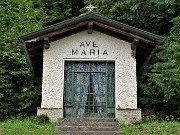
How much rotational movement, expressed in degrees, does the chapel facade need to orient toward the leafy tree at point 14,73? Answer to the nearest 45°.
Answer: approximately 135° to its right

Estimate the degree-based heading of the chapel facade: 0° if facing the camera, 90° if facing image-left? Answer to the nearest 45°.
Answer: approximately 0°
